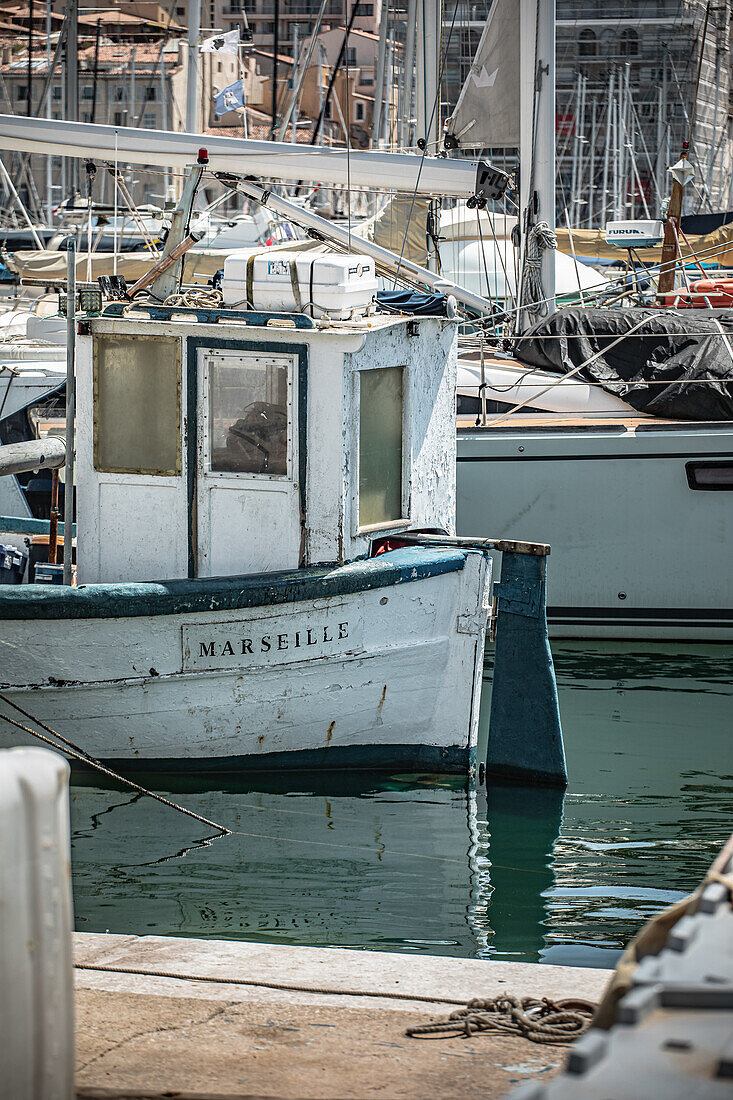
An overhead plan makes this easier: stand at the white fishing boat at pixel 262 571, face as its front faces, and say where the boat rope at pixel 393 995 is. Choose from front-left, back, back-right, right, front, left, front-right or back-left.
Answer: back-left

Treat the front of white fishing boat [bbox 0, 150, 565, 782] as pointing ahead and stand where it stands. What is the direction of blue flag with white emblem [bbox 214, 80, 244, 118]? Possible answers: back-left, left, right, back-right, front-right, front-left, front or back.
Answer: front-right

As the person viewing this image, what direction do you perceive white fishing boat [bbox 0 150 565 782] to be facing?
facing away from the viewer and to the left of the viewer

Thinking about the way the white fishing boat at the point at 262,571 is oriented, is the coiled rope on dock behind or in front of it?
behind

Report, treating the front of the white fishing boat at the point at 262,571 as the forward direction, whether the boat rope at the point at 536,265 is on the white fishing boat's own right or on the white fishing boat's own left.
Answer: on the white fishing boat's own right
